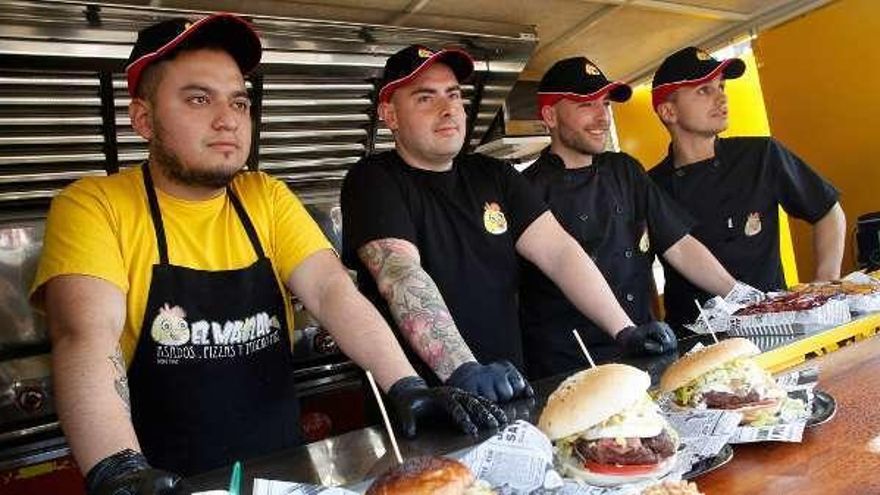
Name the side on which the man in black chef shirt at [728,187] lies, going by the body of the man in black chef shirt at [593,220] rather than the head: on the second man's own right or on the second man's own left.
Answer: on the second man's own left

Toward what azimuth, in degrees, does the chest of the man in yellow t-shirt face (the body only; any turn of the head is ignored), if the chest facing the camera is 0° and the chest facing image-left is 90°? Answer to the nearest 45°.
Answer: approximately 315°

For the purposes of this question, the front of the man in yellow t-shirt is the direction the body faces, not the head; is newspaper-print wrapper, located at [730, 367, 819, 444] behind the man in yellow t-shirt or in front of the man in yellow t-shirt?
in front

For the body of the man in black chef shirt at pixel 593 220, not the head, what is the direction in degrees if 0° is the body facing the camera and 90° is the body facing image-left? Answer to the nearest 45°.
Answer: approximately 315°
